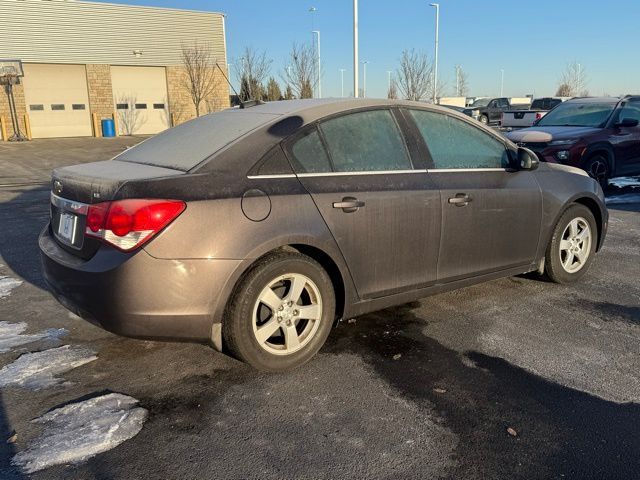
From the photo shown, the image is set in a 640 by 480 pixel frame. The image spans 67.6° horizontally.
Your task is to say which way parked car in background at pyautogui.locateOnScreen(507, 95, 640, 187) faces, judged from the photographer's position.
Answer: facing the viewer and to the left of the viewer

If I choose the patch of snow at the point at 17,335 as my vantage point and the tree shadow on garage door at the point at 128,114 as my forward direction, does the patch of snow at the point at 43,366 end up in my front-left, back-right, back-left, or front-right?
back-right

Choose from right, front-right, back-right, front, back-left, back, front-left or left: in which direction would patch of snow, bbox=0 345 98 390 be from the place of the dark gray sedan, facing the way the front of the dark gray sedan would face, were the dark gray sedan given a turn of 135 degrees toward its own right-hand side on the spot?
right

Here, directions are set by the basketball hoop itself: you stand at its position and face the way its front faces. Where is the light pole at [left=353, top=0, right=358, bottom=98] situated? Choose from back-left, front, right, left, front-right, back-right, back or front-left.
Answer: left

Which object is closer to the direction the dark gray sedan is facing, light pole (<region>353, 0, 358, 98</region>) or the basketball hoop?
the light pole

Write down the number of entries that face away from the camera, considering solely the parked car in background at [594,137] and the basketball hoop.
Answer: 0

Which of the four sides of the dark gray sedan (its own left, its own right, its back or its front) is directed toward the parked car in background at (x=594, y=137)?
front

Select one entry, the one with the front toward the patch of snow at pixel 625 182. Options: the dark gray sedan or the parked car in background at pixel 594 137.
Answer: the dark gray sedan

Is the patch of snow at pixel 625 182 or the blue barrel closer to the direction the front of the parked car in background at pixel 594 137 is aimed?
the blue barrel

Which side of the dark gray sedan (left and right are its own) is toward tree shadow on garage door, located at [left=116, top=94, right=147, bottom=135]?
left

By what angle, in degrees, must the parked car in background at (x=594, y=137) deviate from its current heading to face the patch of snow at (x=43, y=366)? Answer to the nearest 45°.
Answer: approximately 45° to its left

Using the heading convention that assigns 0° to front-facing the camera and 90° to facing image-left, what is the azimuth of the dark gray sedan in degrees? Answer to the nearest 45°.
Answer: approximately 225°
